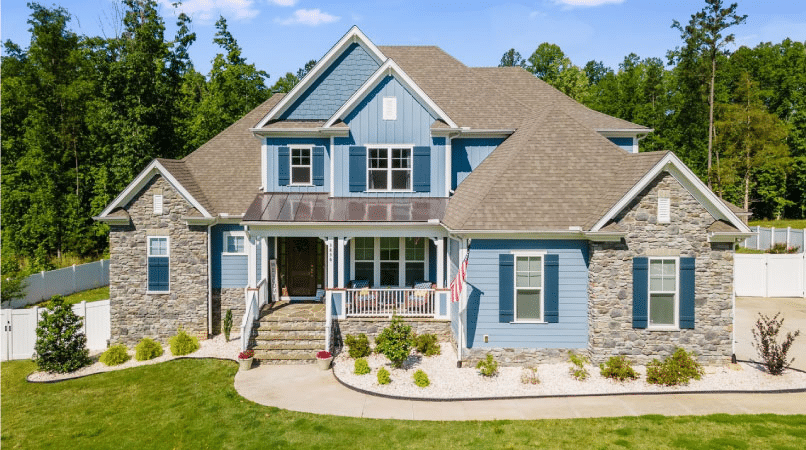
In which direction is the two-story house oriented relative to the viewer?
toward the camera

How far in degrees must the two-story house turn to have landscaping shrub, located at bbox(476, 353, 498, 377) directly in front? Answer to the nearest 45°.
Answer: approximately 45° to its left

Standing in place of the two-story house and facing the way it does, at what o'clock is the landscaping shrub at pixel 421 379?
The landscaping shrub is roughly at 12 o'clock from the two-story house.

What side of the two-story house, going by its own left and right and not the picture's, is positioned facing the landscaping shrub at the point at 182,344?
right

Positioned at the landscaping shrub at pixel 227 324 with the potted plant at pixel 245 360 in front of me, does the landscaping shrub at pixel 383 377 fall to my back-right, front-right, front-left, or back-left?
front-left

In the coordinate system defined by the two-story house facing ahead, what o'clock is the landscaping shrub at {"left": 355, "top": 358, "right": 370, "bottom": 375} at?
The landscaping shrub is roughly at 1 o'clock from the two-story house.

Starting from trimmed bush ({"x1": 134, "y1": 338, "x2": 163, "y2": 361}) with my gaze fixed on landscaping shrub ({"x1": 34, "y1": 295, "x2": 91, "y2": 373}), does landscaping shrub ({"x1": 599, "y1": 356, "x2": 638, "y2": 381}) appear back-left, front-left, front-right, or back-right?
back-left

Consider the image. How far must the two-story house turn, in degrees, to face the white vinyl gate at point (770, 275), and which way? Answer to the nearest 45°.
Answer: approximately 135° to its left

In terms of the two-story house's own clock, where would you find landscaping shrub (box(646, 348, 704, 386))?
The landscaping shrub is roughly at 10 o'clock from the two-story house.

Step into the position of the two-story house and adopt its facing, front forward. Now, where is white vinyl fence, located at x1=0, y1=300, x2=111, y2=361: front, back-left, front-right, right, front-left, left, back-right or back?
right

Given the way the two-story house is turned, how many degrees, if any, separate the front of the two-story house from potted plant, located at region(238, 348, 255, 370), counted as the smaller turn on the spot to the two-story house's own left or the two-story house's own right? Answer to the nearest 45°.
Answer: approximately 45° to the two-story house's own right
